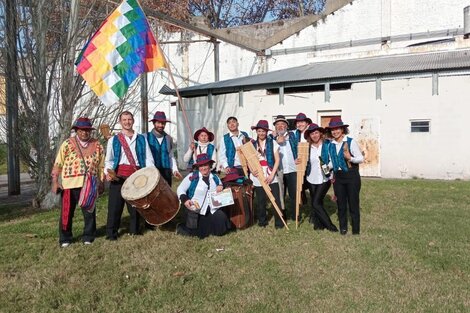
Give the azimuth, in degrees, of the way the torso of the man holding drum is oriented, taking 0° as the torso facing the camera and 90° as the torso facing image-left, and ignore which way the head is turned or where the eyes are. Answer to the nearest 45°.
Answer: approximately 0°

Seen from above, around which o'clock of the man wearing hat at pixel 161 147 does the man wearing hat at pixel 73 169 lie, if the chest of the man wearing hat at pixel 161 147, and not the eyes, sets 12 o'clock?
the man wearing hat at pixel 73 169 is roughly at 2 o'clock from the man wearing hat at pixel 161 147.

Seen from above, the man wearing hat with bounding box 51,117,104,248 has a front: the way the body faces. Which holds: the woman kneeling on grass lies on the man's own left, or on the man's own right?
on the man's own left

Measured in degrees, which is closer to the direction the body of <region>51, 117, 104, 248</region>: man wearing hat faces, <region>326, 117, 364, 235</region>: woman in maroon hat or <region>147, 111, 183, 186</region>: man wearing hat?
the woman in maroon hat

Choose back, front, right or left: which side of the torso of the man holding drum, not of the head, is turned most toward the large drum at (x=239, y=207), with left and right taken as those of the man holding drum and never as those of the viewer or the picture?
left

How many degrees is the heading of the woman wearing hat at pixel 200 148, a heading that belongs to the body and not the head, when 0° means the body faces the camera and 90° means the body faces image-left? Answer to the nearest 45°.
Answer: approximately 0°

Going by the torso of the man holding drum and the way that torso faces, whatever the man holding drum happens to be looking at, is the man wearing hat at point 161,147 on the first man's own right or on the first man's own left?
on the first man's own left
